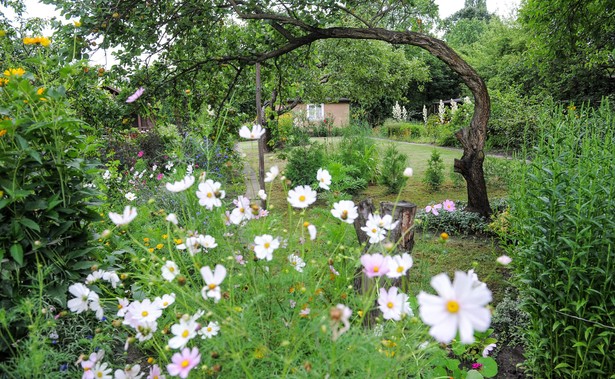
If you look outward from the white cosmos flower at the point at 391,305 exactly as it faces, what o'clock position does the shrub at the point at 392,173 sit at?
The shrub is roughly at 6 o'clock from the white cosmos flower.

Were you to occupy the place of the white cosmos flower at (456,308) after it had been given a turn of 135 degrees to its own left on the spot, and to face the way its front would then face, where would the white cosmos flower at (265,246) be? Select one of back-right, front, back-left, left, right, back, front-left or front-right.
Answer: left

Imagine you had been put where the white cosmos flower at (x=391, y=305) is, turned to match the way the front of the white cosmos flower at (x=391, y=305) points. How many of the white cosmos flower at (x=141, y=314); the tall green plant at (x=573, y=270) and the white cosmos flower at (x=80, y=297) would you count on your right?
2

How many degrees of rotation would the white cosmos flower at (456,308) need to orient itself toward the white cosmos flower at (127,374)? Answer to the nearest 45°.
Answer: approximately 90° to its right

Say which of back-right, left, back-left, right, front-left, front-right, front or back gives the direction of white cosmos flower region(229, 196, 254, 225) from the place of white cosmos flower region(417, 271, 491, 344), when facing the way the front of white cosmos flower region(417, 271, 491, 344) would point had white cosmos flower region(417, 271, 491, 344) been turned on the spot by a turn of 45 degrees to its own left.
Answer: back

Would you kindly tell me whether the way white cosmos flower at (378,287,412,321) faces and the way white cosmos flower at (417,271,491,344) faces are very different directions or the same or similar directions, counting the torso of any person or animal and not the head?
same or similar directions

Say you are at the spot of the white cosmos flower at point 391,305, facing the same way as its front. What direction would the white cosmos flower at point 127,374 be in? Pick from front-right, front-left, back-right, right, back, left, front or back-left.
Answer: right

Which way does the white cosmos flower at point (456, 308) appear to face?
toward the camera

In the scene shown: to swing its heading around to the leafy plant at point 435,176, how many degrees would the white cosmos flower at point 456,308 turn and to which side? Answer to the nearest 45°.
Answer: approximately 180°

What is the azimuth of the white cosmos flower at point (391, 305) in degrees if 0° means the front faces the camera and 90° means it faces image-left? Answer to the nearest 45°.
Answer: approximately 0°

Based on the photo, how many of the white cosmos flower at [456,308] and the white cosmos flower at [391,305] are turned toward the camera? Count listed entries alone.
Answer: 2

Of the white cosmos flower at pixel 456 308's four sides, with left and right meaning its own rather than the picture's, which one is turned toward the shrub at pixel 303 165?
back
